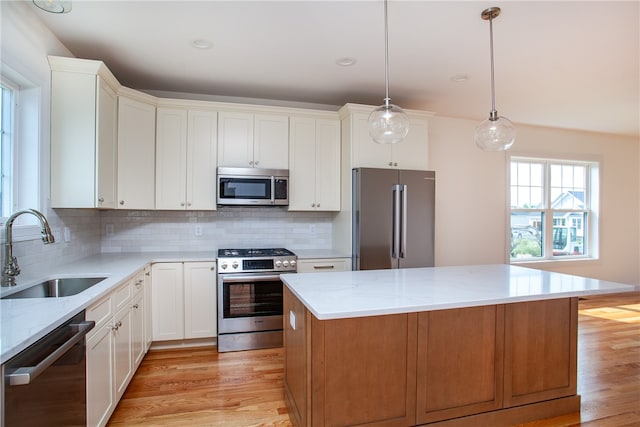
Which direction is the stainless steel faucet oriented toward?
to the viewer's right

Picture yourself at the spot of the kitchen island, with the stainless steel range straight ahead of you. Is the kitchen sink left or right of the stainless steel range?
left

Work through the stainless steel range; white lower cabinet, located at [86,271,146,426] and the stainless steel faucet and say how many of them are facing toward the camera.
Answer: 1

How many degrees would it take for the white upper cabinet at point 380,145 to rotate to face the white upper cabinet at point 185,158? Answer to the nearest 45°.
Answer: approximately 135° to its right

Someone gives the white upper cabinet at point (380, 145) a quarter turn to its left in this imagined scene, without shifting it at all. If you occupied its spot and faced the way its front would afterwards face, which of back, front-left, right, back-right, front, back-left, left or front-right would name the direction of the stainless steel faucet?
back

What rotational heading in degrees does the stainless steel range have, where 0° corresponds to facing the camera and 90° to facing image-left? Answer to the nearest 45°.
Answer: approximately 0°

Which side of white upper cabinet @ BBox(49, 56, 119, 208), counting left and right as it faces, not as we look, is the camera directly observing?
right

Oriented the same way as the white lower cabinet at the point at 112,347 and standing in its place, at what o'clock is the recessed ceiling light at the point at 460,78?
The recessed ceiling light is roughly at 12 o'clock from the white lower cabinet.

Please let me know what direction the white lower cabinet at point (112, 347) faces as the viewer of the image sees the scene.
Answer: facing to the right of the viewer

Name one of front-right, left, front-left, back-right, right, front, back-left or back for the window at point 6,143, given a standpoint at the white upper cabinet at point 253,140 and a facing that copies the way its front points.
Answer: front-right

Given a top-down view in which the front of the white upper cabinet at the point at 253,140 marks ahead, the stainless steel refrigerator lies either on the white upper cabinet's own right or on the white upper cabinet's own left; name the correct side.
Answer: on the white upper cabinet's own left
